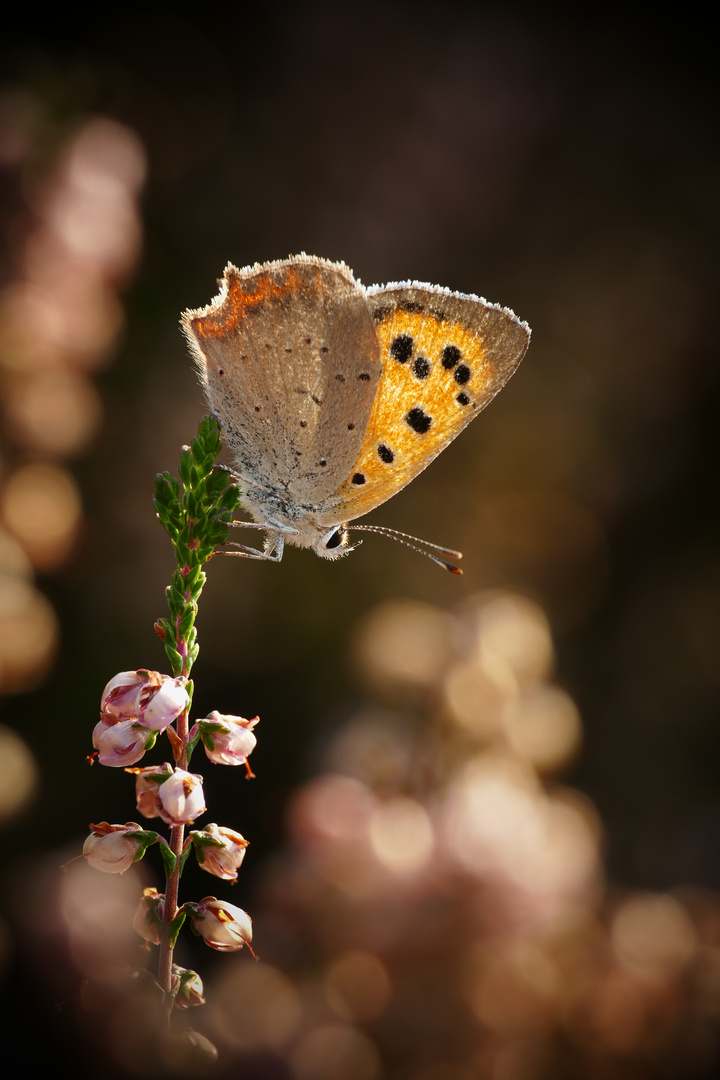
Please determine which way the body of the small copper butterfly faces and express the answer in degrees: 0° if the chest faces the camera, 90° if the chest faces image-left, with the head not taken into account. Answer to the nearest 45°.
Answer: approximately 270°
